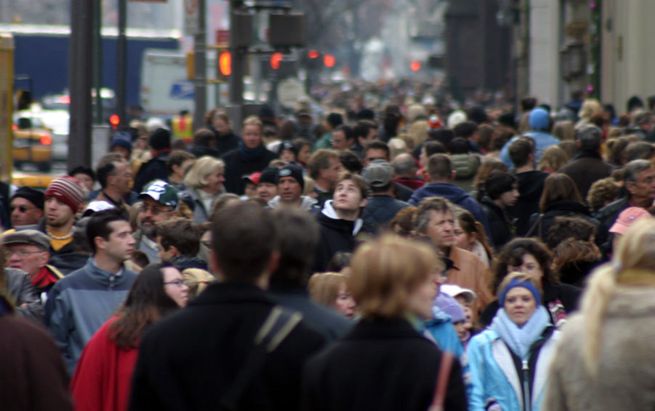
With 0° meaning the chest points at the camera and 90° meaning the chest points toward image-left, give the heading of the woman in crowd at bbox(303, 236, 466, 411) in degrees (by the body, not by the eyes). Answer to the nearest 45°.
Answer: approximately 225°

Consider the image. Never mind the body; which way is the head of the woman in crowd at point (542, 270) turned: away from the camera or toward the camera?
toward the camera

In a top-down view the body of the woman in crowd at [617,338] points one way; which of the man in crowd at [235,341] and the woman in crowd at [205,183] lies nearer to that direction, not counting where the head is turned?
the woman in crowd

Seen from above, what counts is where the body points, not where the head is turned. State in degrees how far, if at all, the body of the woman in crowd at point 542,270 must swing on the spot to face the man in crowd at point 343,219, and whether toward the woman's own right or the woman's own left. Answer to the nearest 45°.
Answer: approximately 135° to the woman's own right

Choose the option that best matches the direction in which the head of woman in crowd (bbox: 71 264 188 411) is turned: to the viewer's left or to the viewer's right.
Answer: to the viewer's right

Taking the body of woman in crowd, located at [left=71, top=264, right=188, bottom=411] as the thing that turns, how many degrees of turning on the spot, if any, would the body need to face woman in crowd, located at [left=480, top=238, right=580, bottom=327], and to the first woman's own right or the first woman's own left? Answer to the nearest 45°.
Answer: approximately 45° to the first woman's own left

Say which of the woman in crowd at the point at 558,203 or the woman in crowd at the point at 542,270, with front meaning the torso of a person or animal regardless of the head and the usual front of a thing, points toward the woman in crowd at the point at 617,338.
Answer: the woman in crowd at the point at 542,270

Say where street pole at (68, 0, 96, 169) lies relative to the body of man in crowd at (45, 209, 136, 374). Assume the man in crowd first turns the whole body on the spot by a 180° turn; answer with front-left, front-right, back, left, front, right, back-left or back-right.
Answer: front-right

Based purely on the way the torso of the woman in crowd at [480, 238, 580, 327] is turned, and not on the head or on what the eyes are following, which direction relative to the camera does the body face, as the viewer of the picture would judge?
toward the camera

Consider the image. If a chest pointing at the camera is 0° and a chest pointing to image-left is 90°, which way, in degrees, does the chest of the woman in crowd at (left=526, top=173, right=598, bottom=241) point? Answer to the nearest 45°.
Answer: approximately 180°

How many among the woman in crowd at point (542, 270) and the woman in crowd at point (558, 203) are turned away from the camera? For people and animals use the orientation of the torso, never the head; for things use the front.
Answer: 1

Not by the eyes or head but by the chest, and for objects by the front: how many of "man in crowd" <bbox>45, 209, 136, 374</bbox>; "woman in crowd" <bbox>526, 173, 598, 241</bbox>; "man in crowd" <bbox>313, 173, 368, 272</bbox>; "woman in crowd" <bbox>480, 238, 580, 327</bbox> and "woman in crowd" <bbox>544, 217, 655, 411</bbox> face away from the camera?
2
